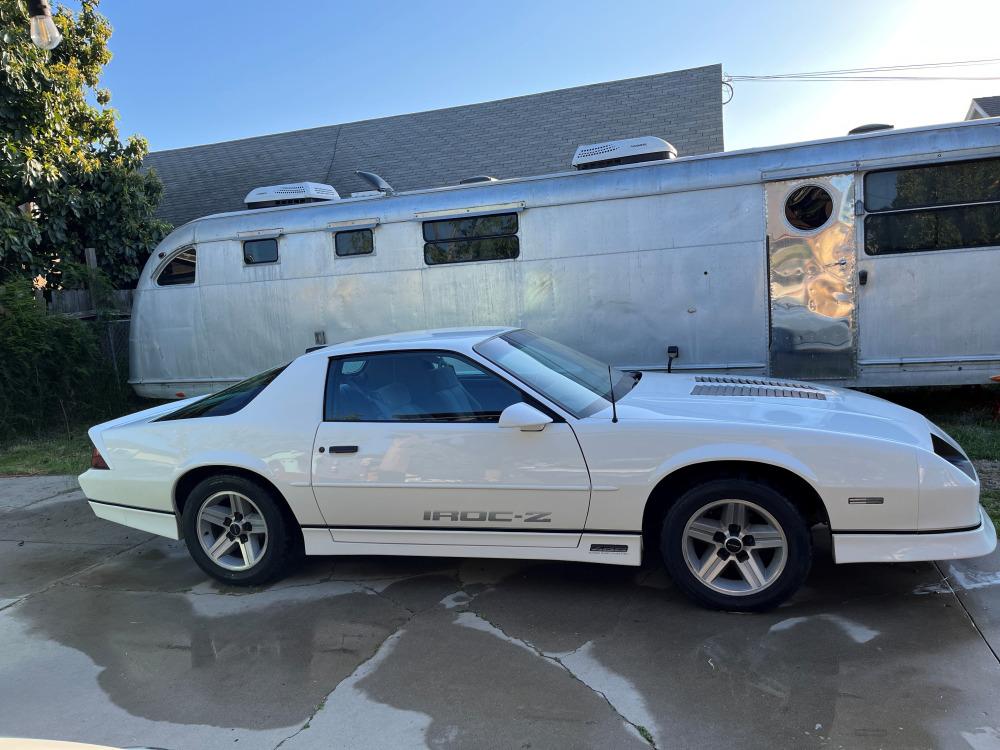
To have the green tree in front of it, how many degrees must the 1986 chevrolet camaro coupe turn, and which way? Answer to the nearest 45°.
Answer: approximately 135° to its left

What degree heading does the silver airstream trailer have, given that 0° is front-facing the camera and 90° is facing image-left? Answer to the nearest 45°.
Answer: approximately 270°

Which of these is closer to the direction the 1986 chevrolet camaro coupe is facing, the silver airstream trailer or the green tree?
the silver airstream trailer

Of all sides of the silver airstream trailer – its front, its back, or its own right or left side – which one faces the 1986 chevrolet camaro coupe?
right

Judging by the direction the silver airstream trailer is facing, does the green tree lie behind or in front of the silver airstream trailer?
behind

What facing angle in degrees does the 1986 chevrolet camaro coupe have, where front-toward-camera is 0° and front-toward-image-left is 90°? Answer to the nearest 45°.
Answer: approximately 270°

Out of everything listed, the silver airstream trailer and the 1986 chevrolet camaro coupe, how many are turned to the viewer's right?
2
